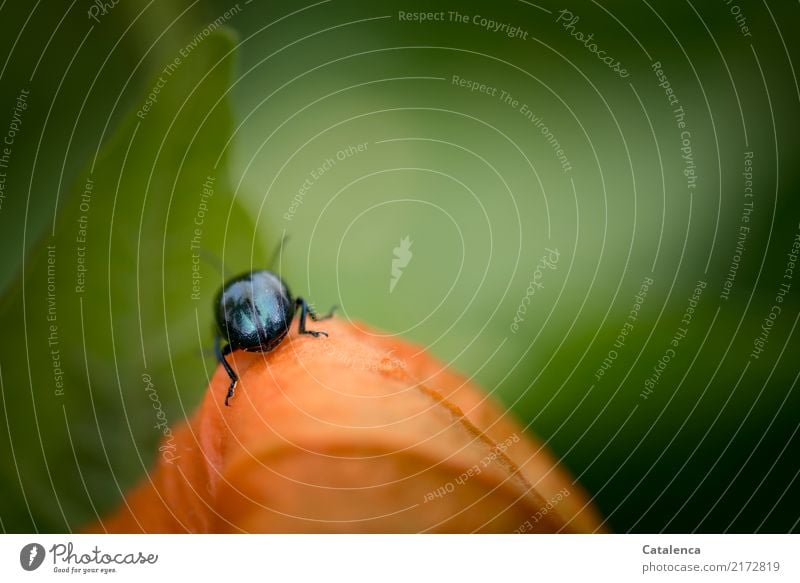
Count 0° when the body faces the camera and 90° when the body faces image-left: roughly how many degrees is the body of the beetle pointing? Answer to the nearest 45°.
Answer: approximately 180°
